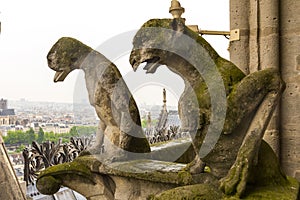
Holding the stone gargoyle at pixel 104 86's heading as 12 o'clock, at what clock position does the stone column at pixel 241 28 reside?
The stone column is roughly at 5 o'clock from the stone gargoyle.

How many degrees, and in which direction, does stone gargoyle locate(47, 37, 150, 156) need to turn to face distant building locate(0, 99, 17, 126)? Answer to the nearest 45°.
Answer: approximately 45° to its right

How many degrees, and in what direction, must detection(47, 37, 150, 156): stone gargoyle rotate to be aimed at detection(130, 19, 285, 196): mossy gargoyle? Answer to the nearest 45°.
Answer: approximately 135° to its left

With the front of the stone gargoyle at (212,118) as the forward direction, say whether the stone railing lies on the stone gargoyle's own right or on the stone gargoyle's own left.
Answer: on the stone gargoyle's own right

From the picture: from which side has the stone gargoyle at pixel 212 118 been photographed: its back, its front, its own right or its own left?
left

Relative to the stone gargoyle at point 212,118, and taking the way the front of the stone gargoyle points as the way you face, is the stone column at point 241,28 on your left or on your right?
on your right

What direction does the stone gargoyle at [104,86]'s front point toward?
to the viewer's left

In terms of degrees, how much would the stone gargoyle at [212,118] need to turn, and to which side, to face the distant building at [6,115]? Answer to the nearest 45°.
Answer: approximately 45° to its right

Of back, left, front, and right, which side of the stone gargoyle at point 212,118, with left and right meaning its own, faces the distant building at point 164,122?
right

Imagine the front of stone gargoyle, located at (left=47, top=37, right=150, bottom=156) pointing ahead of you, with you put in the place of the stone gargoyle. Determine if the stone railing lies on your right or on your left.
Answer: on your right

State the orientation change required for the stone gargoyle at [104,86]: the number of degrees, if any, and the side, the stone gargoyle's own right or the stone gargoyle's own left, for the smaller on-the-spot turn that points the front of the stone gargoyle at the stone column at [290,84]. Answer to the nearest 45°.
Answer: approximately 180°
